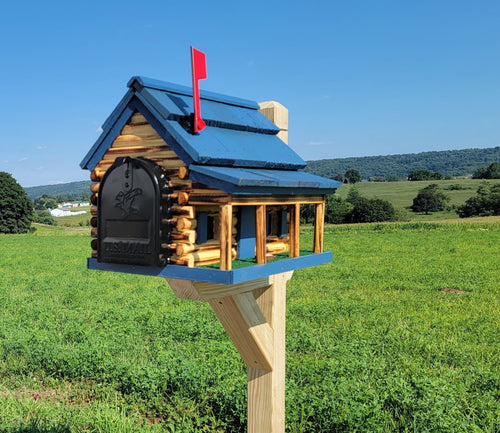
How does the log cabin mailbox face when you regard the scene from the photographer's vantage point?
facing the viewer and to the left of the viewer

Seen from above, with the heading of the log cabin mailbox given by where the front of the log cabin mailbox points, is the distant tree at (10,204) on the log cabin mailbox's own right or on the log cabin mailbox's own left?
on the log cabin mailbox's own right
